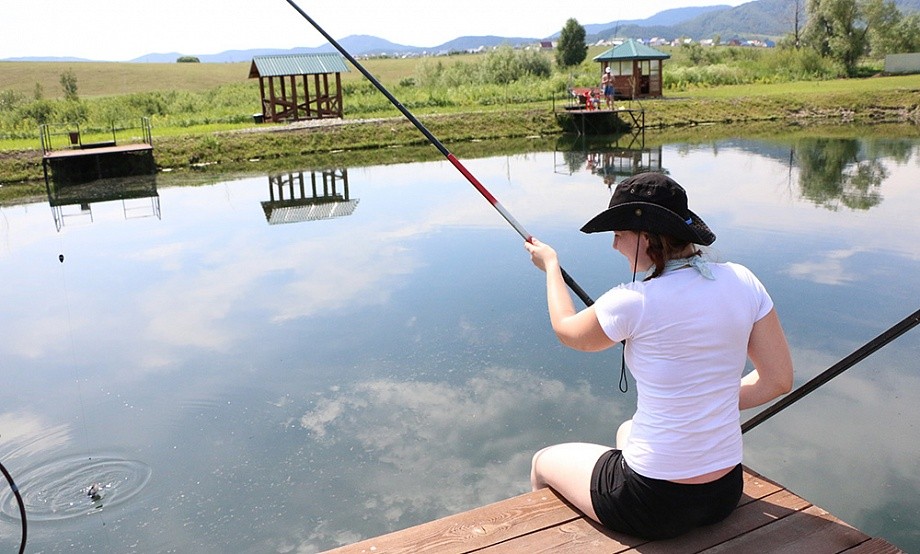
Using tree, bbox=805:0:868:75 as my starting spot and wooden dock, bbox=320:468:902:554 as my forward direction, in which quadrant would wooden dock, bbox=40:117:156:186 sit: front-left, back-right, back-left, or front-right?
front-right

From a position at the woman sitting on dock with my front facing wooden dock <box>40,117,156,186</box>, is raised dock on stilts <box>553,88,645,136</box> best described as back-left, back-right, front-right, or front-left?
front-right

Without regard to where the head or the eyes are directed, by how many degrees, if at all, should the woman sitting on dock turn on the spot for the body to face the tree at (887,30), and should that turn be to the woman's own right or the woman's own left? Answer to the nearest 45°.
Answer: approximately 45° to the woman's own right

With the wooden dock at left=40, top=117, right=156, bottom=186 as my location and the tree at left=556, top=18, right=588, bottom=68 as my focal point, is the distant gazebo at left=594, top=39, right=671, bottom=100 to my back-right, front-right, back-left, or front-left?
front-right

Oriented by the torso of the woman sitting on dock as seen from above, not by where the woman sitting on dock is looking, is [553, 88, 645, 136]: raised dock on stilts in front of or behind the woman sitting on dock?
in front

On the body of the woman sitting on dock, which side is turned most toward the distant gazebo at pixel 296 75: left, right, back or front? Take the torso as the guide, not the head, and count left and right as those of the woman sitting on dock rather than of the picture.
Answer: front

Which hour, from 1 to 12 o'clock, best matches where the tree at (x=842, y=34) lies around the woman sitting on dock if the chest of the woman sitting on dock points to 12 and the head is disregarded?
The tree is roughly at 2 o'clock from the woman sitting on dock.

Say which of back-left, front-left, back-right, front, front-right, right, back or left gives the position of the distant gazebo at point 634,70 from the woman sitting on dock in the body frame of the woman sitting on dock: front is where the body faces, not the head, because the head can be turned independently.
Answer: front-right

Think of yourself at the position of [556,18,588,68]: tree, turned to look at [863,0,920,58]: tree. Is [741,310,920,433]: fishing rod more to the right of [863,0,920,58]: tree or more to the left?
right

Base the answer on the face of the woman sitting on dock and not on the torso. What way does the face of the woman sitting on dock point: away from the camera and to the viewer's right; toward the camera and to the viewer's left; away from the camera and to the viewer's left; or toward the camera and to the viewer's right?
away from the camera and to the viewer's left

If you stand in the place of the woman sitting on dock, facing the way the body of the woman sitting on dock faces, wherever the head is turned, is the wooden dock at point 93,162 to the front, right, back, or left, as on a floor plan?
front

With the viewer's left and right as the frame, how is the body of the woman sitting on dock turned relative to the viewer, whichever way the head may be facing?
facing away from the viewer and to the left of the viewer
